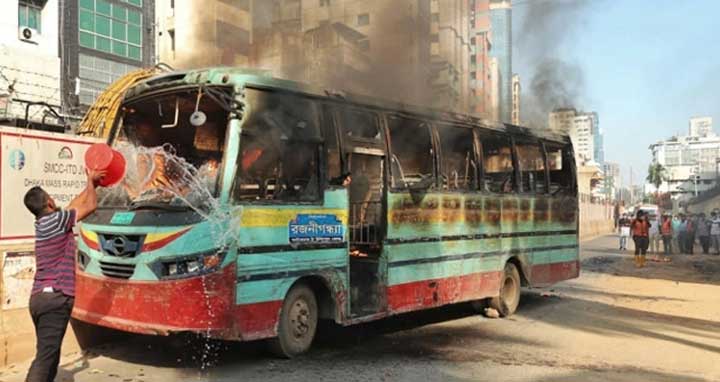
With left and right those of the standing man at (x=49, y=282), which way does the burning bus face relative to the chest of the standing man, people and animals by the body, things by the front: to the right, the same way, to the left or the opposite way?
the opposite way

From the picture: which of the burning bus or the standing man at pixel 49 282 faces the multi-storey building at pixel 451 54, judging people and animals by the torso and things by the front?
the standing man

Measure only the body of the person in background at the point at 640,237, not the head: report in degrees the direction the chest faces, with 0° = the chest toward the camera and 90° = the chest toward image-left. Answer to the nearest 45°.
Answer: approximately 0°

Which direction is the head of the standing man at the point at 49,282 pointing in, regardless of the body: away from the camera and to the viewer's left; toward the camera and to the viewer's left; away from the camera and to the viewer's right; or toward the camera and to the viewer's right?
away from the camera and to the viewer's right

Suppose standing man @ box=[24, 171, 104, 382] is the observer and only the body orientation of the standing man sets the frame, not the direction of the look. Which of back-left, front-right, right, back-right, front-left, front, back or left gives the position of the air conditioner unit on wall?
front-left

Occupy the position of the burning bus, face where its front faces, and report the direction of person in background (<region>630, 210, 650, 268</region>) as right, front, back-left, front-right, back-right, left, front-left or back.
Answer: back

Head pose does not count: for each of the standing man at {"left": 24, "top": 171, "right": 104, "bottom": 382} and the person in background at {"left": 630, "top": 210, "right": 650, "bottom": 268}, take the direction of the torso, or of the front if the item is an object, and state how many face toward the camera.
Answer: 1

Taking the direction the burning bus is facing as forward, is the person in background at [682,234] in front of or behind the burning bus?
behind

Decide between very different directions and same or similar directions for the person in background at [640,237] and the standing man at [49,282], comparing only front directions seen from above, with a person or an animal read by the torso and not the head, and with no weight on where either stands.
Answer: very different directions

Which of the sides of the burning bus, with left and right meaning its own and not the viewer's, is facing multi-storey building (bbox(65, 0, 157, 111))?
right

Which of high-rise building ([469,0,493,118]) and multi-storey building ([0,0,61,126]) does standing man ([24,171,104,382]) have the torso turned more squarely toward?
the high-rise building
